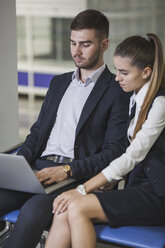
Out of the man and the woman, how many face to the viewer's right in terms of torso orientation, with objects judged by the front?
0

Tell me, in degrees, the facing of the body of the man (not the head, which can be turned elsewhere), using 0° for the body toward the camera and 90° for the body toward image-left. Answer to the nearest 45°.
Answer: approximately 45°

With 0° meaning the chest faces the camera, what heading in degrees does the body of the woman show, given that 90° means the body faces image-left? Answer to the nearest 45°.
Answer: approximately 90°

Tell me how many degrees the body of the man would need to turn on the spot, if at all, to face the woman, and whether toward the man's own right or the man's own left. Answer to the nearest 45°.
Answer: approximately 90° to the man's own left

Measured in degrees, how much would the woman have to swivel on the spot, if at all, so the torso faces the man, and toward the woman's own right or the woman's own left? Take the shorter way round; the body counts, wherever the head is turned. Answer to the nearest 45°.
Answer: approximately 45° to the woman's own right
